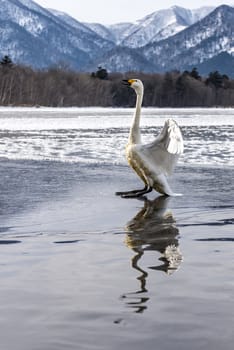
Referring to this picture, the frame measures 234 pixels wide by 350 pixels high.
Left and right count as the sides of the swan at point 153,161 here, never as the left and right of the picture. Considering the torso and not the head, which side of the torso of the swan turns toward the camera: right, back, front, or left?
left
